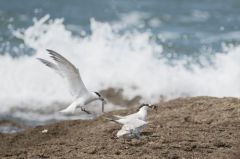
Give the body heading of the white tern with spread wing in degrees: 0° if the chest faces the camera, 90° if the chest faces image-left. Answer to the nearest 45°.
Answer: approximately 270°

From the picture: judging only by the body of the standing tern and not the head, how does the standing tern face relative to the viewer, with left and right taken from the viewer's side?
facing to the right of the viewer

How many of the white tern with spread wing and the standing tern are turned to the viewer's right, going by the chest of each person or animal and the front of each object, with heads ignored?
2

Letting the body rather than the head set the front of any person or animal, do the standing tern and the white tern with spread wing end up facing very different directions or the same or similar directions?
same or similar directions

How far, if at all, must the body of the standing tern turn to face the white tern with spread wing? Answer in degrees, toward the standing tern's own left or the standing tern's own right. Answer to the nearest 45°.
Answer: approximately 135° to the standing tern's own left

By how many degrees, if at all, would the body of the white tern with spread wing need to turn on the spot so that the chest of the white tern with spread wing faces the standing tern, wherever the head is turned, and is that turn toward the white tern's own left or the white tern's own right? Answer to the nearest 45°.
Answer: approximately 45° to the white tern's own right
